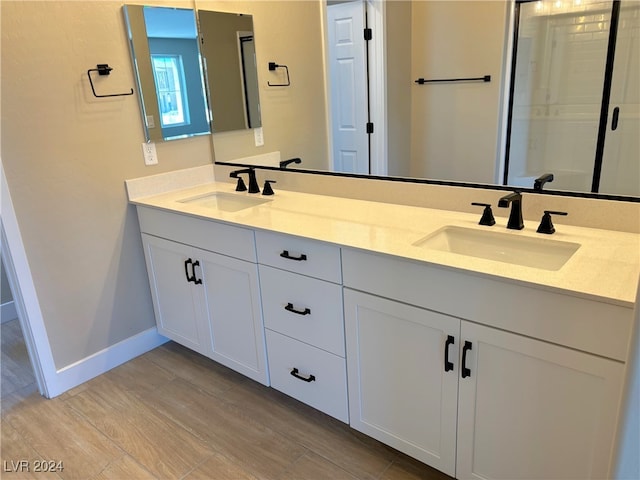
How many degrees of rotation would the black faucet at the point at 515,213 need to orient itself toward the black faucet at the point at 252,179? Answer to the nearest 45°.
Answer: approximately 45° to its right

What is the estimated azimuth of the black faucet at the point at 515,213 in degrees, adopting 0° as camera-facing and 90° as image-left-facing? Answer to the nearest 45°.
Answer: approximately 45°

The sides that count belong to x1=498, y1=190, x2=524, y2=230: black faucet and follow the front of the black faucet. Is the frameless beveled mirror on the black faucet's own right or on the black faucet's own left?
on the black faucet's own right

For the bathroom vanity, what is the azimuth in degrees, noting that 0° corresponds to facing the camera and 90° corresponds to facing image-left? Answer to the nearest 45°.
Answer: approximately 45°
